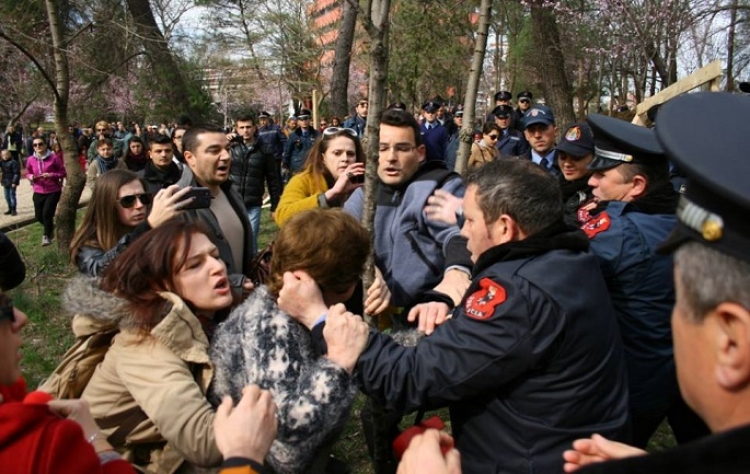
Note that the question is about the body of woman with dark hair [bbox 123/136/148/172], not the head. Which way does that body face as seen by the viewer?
toward the camera

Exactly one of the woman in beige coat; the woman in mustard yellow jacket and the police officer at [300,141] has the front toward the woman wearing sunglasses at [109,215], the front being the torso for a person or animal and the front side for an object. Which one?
the police officer

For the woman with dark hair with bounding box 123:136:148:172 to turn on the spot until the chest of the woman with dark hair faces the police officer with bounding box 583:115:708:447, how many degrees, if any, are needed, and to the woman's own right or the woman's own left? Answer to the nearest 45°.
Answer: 0° — they already face them

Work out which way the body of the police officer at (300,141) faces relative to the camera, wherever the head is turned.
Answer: toward the camera

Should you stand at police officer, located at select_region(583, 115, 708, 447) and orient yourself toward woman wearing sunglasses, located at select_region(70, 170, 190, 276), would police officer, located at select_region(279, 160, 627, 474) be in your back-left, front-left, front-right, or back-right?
front-left

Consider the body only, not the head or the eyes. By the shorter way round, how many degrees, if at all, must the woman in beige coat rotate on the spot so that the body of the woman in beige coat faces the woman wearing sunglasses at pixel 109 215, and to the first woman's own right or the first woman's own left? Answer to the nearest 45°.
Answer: approximately 90° to the first woman's own left

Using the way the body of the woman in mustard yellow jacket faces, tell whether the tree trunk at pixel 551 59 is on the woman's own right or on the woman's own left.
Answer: on the woman's own left

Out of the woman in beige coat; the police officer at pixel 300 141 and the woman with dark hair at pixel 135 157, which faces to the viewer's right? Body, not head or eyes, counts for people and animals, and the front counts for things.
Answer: the woman in beige coat

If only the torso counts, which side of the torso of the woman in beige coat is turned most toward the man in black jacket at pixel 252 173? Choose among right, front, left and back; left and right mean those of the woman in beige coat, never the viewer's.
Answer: left

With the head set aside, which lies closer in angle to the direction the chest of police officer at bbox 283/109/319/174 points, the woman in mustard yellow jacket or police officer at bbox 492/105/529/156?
the woman in mustard yellow jacket

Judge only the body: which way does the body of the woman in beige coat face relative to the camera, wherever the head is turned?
to the viewer's right

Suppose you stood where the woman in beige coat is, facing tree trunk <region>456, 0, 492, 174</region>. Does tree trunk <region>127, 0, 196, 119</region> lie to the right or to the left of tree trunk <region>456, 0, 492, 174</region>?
left

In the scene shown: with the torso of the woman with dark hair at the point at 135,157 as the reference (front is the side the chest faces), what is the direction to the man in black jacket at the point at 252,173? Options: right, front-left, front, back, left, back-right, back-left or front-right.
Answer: front-left

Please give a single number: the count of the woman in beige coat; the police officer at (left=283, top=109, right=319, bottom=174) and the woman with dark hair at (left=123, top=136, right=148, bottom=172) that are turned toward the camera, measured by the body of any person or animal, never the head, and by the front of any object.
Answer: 2

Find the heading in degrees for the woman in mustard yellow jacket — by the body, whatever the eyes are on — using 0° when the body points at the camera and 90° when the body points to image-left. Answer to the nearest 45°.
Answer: approximately 315°
